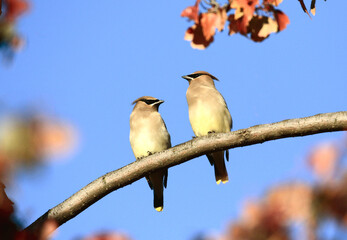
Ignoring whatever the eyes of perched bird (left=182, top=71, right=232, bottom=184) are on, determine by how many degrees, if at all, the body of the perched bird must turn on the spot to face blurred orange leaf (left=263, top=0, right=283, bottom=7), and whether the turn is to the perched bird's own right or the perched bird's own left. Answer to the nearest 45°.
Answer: approximately 45° to the perched bird's own left

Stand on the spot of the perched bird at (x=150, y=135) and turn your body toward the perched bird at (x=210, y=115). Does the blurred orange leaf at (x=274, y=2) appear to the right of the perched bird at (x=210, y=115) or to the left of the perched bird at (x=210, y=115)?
right

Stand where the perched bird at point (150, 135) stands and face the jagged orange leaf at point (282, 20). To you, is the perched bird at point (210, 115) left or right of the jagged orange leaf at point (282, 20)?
left

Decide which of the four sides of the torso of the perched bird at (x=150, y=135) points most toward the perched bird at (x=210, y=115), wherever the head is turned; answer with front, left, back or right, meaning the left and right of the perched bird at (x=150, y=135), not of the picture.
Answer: left

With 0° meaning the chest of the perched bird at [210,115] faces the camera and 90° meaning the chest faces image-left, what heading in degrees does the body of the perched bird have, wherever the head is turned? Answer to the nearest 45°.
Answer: approximately 45°

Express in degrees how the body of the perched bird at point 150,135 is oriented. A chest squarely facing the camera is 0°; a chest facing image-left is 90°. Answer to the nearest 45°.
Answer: approximately 0°
